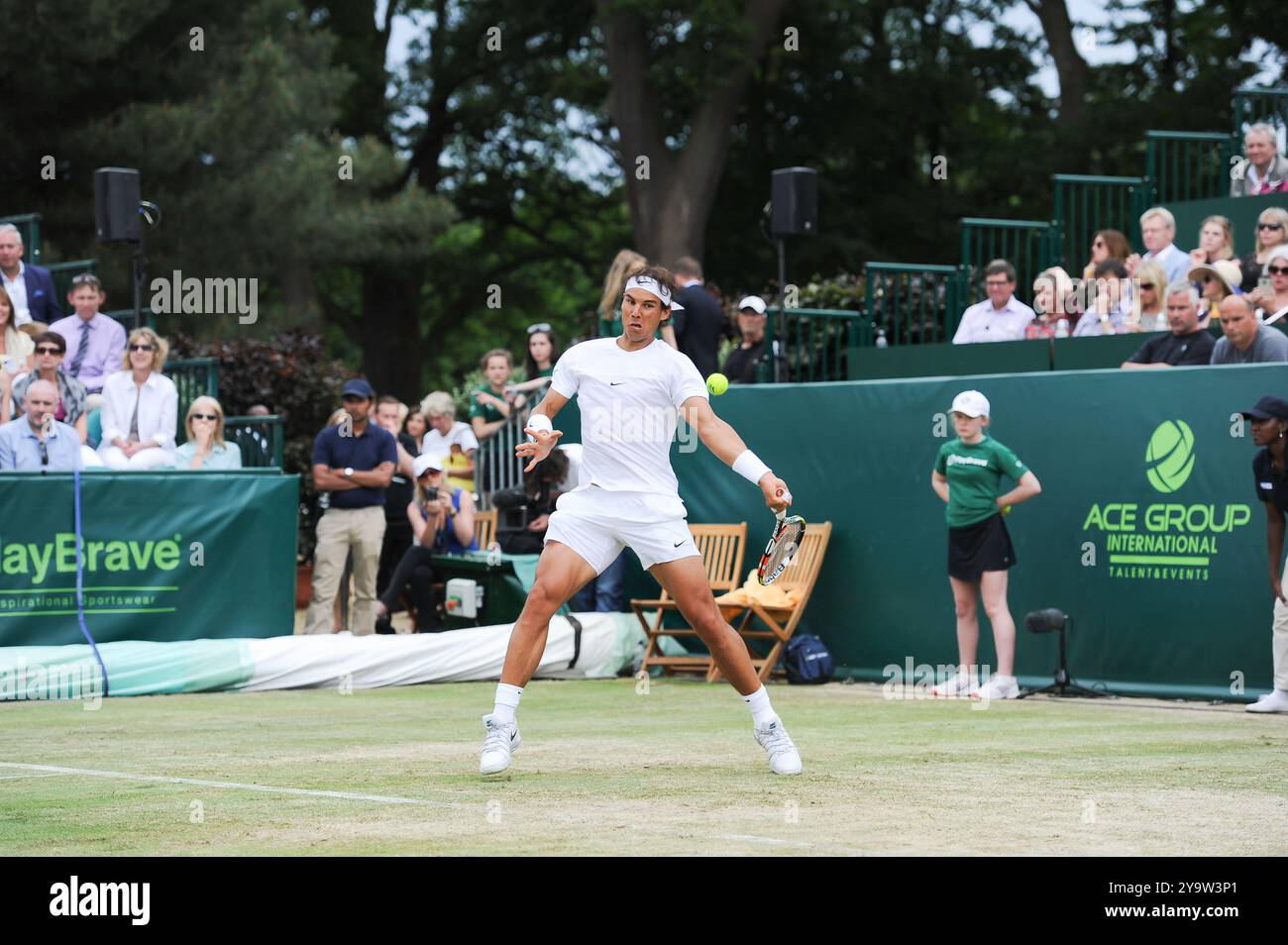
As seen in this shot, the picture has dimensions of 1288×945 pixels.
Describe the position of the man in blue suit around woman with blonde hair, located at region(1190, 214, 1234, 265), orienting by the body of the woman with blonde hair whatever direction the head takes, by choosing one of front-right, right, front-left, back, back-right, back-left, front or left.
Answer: front-right

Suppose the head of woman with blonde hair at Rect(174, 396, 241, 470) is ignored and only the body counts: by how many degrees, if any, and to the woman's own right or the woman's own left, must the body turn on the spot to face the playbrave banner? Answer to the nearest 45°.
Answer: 0° — they already face it

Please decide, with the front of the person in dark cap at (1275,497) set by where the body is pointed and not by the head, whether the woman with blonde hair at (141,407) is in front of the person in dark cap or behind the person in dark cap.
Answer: in front

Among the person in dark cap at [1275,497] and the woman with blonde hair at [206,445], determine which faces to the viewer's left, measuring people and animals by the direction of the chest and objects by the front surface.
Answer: the person in dark cap

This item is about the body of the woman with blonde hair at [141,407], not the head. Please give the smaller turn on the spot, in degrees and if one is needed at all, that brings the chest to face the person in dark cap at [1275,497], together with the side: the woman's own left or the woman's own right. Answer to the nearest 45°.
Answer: approximately 45° to the woman's own left

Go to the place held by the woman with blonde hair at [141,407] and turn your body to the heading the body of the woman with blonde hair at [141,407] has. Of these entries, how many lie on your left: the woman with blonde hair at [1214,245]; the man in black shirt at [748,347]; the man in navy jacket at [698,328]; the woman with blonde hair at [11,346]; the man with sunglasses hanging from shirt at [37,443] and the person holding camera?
4

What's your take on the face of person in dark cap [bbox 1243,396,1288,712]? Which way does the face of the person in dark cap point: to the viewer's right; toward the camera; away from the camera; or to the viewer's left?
to the viewer's left

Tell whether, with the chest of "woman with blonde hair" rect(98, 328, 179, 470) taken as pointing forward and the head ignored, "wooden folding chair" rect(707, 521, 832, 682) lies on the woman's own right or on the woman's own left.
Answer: on the woman's own left

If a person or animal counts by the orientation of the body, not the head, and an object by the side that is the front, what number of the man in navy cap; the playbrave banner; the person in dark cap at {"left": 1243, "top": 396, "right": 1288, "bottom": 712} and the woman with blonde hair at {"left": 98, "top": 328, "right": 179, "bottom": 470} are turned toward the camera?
3

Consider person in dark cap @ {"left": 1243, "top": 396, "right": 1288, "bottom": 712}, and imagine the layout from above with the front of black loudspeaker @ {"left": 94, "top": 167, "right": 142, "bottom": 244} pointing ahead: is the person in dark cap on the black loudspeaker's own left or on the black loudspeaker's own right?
on the black loudspeaker's own left

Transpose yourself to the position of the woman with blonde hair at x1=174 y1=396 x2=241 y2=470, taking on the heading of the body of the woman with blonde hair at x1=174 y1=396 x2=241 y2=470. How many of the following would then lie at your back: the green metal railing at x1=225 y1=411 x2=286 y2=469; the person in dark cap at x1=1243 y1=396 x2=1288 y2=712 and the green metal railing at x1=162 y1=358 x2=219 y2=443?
2
